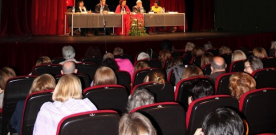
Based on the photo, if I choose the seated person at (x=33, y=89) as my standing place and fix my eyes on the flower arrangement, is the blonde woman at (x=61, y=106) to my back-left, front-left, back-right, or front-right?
back-right

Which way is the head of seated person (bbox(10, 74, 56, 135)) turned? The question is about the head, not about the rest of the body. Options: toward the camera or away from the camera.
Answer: away from the camera

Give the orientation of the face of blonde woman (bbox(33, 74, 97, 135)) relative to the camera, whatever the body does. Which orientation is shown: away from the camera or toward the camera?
away from the camera

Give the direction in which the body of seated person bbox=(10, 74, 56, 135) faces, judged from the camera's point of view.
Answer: away from the camera

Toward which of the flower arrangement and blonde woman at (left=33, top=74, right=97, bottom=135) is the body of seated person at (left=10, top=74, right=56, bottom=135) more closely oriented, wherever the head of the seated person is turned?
the flower arrangement

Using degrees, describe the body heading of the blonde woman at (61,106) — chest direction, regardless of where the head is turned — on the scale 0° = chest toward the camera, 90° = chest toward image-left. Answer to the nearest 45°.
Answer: approximately 180°

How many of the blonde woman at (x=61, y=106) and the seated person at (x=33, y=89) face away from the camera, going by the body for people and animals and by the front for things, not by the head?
2

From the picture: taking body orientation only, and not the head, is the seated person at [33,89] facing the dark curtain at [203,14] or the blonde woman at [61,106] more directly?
the dark curtain
